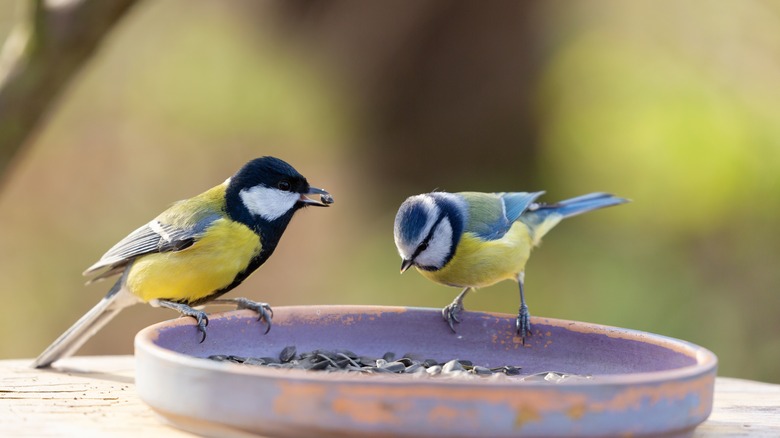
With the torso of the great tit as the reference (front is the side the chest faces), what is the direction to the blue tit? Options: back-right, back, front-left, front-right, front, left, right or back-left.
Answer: front

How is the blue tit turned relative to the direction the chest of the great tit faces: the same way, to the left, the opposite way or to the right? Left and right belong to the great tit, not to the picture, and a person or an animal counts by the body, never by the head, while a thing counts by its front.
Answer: the opposite way

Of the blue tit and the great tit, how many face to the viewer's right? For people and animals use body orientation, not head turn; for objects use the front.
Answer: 1

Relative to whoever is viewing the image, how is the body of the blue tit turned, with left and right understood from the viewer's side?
facing the viewer and to the left of the viewer

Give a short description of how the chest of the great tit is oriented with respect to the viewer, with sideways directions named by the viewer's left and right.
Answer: facing to the right of the viewer

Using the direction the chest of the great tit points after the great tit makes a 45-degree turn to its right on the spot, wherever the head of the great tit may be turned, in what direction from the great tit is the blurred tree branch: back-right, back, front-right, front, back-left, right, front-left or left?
back

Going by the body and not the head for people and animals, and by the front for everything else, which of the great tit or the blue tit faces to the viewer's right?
the great tit

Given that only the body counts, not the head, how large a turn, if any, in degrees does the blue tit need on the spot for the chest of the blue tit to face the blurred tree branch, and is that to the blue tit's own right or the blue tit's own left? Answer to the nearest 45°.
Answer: approximately 45° to the blue tit's own right
